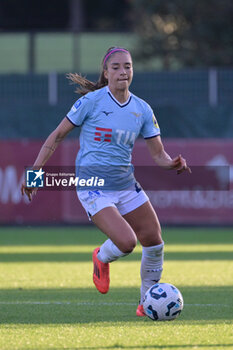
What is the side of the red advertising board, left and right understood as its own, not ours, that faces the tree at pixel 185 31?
back

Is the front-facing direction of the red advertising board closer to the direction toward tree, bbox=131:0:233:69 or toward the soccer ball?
the soccer ball

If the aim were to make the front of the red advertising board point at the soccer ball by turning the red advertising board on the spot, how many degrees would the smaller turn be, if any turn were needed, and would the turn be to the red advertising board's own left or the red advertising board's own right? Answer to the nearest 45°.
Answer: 0° — it already faces it

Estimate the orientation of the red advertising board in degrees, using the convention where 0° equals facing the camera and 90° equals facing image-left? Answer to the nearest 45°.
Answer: approximately 0°
